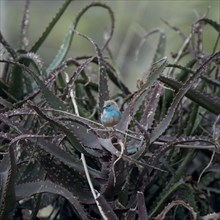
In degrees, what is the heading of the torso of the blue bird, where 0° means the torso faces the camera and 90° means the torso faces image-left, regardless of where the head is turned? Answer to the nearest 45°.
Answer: approximately 45°
